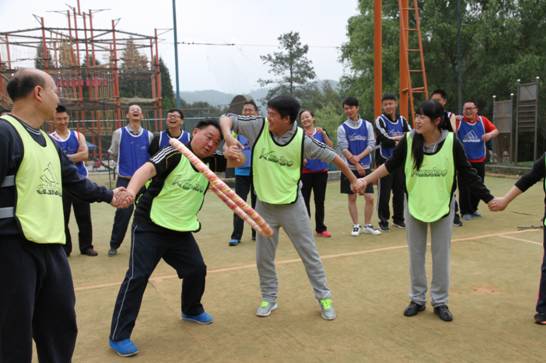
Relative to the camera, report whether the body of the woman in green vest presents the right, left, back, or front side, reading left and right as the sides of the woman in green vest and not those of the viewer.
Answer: front

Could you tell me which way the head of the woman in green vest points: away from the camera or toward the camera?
toward the camera

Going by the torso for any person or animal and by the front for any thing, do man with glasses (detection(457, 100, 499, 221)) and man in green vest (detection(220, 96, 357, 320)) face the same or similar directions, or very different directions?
same or similar directions

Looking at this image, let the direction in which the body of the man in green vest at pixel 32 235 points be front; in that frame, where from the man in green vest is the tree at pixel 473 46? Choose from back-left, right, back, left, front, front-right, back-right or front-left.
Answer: left

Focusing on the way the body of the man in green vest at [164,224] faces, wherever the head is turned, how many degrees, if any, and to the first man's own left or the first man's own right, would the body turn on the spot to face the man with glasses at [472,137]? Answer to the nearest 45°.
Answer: approximately 90° to the first man's own left

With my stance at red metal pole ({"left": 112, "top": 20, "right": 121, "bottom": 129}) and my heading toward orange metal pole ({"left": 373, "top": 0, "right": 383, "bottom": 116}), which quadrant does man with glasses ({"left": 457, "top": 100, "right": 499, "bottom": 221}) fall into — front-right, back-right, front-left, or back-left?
front-right

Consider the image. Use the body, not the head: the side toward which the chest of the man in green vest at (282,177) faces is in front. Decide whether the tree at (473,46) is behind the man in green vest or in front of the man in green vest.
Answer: behind

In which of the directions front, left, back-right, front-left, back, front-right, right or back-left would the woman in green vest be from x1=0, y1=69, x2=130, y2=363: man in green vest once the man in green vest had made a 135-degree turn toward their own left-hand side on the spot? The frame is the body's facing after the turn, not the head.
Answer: right

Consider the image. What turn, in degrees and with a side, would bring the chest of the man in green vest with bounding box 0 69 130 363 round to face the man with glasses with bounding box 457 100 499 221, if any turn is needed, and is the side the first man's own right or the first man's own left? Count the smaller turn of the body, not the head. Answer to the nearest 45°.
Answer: approximately 90° to the first man's own left

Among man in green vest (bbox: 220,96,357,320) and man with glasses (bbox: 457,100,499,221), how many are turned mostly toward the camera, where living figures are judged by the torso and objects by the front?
2

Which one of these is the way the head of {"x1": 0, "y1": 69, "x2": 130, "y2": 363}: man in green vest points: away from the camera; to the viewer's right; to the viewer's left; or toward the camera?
to the viewer's right

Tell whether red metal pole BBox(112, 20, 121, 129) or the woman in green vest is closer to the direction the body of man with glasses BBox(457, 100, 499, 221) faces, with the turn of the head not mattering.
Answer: the woman in green vest

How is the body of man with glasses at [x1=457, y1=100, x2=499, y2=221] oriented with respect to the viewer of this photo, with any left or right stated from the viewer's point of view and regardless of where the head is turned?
facing the viewer

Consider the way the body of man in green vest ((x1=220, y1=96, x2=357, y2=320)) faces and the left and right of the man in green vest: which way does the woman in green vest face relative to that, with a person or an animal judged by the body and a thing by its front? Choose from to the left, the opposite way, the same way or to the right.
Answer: the same way

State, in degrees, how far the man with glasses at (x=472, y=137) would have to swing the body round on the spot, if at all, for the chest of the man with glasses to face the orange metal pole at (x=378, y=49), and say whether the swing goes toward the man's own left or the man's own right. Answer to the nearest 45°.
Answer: approximately 135° to the man's own right

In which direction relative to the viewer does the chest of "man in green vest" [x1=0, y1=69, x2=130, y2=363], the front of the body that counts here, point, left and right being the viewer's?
facing the viewer and to the right of the viewer

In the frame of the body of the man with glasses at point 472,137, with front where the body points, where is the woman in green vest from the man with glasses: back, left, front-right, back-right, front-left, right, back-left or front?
front
